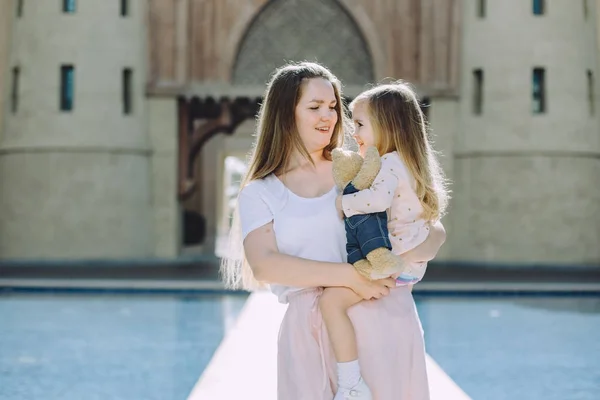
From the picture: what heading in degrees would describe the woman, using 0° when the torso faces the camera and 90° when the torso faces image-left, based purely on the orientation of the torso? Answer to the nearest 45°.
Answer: approximately 315°

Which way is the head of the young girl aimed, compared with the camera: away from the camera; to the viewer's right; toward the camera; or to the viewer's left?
to the viewer's left

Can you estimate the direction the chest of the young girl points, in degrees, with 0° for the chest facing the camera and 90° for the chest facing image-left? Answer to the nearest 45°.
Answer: approximately 90°

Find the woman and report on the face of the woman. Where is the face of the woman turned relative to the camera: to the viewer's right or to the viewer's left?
to the viewer's right
